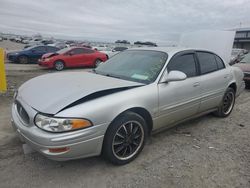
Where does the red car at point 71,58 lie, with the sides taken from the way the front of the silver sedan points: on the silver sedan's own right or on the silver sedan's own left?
on the silver sedan's own right

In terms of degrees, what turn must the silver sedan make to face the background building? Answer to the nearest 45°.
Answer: approximately 180°

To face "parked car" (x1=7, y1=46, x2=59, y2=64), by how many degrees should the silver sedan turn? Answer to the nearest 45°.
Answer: approximately 90° to its right

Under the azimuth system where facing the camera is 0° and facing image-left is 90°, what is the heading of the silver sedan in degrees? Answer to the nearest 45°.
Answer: approximately 45°
